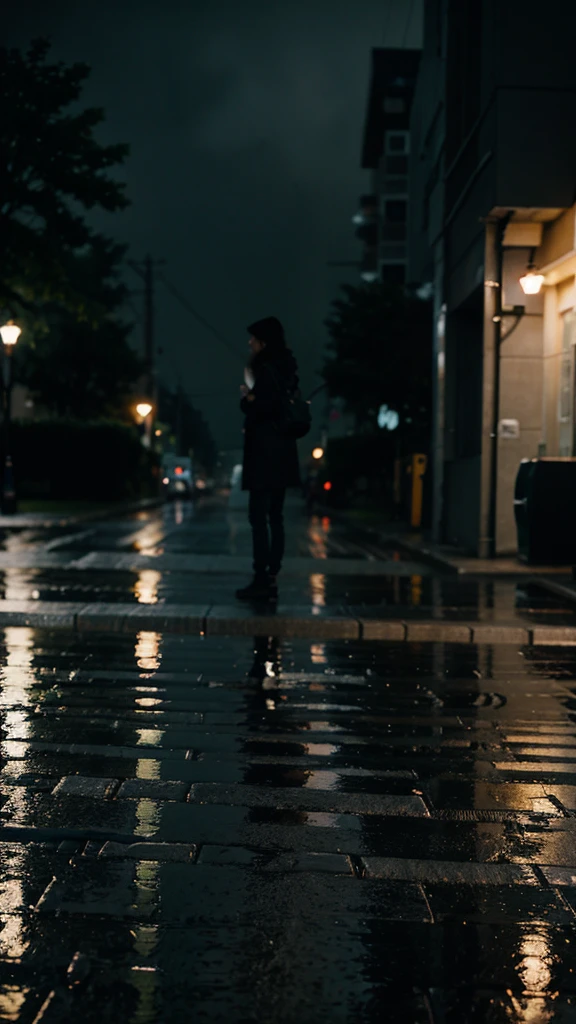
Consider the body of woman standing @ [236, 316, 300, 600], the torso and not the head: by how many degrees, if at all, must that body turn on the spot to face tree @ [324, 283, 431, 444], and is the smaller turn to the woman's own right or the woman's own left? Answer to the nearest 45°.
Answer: approximately 90° to the woman's own right

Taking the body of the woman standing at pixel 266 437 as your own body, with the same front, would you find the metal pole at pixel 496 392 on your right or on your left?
on your right

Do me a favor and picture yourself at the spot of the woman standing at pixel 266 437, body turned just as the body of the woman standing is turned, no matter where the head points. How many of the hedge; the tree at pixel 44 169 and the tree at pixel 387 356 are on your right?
3

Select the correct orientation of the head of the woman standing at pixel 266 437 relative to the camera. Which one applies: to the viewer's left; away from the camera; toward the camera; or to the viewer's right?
to the viewer's left

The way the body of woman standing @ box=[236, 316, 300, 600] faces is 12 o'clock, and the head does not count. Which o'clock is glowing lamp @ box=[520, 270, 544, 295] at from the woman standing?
The glowing lamp is roughly at 4 o'clock from the woman standing.

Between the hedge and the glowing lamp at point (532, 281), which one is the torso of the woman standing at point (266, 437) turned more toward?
the hedge

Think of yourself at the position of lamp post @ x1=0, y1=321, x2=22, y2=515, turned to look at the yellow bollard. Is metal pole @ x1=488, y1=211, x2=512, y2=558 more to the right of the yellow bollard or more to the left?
right

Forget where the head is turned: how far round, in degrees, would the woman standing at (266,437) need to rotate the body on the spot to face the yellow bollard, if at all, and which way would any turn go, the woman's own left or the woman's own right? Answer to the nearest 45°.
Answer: approximately 90° to the woman's own right

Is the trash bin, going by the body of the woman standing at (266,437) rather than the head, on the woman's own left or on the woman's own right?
on the woman's own right

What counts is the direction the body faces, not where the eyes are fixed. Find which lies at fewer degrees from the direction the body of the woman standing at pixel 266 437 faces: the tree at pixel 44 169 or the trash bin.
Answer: the tree

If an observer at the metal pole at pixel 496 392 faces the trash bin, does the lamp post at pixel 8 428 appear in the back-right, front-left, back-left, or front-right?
back-right

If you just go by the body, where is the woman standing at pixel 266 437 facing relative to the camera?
to the viewer's left
